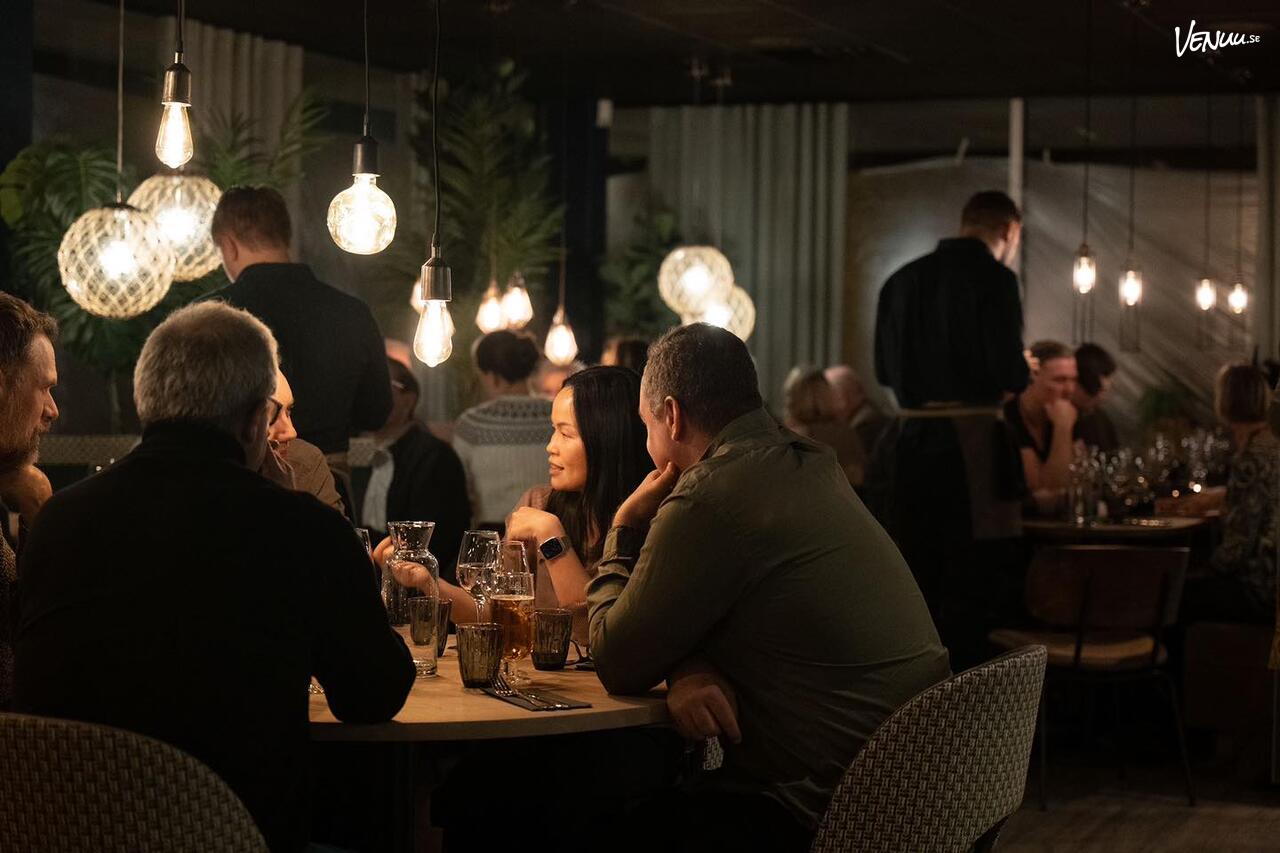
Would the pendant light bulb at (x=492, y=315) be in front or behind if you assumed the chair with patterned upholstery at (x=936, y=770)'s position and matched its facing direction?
in front

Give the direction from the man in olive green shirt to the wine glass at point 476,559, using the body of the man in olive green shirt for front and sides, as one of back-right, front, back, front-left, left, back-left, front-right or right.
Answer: front

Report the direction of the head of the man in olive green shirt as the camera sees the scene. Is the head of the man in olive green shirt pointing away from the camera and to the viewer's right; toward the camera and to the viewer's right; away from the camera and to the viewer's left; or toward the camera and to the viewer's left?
away from the camera and to the viewer's left

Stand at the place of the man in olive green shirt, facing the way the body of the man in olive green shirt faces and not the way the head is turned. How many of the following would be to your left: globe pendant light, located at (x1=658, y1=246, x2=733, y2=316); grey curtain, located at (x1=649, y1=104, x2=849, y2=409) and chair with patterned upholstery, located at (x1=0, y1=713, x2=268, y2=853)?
1

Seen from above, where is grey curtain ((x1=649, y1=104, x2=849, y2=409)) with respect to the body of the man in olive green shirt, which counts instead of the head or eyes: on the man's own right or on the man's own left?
on the man's own right

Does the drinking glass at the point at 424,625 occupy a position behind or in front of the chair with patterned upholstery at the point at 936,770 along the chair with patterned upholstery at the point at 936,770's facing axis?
in front

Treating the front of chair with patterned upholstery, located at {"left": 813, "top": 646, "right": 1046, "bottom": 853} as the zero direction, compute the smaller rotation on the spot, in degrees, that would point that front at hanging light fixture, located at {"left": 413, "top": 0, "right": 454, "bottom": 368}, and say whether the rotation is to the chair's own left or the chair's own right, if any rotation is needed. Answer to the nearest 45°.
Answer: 0° — it already faces it

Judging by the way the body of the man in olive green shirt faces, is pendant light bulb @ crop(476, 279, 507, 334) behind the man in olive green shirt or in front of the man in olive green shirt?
in front

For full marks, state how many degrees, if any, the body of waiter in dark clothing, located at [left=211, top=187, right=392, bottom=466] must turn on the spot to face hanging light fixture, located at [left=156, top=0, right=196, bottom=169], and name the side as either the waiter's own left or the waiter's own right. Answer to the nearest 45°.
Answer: approximately 135° to the waiter's own left

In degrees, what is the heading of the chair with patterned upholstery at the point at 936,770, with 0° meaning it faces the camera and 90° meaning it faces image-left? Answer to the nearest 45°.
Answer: approximately 135°

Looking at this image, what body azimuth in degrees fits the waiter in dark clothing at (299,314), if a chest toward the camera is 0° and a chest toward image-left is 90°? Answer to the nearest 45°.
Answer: approximately 135°

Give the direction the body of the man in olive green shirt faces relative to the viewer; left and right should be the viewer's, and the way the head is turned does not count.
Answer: facing away from the viewer and to the left of the viewer

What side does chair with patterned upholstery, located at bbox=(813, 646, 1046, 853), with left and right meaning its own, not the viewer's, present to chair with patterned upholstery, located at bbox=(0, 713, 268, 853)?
left
